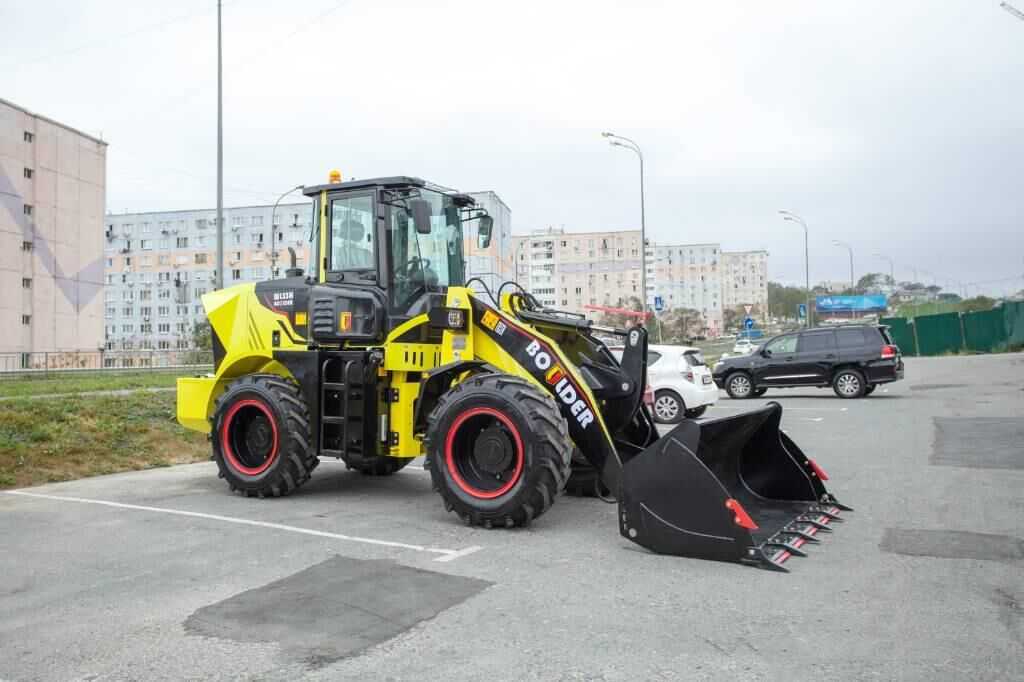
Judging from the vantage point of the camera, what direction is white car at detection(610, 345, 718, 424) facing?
facing away from the viewer and to the left of the viewer

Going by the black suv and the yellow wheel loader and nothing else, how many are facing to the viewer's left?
1

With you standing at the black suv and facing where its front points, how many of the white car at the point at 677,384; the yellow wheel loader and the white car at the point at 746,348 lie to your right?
1

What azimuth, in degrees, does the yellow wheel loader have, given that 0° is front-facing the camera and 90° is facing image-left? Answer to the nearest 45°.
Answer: approximately 315°

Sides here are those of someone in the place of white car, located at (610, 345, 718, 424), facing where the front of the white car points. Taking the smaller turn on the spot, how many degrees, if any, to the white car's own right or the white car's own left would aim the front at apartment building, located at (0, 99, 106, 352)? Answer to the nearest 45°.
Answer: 0° — it already faces it

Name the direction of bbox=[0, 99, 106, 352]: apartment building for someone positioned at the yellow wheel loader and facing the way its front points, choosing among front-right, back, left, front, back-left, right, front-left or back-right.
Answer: back

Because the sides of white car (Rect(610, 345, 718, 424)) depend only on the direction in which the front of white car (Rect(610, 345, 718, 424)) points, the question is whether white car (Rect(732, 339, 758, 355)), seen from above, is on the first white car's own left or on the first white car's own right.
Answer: on the first white car's own right

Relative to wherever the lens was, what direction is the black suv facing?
facing to the left of the viewer

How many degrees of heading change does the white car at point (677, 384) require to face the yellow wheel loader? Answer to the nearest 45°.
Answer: approximately 135° to its left

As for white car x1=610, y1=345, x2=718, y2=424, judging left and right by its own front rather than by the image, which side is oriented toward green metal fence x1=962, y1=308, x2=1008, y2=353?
right
